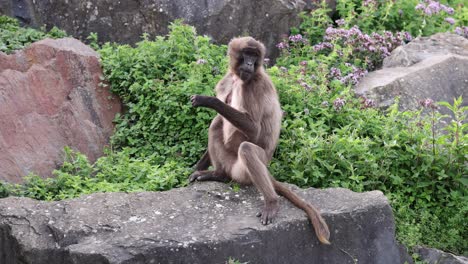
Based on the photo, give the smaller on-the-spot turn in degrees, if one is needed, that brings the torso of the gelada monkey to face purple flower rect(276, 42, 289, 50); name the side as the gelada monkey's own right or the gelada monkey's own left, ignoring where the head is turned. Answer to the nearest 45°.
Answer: approximately 135° to the gelada monkey's own right

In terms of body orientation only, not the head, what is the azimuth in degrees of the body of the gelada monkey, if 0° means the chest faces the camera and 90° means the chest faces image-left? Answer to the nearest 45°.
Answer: approximately 45°

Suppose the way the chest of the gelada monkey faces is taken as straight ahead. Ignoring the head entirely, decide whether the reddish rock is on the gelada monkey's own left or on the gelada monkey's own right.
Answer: on the gelada monkey's own right

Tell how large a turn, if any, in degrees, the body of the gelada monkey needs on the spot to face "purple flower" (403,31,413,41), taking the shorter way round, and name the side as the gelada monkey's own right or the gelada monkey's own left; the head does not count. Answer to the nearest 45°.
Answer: approximately 180°

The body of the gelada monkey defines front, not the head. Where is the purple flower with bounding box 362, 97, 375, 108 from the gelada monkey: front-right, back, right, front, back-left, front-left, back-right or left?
back
